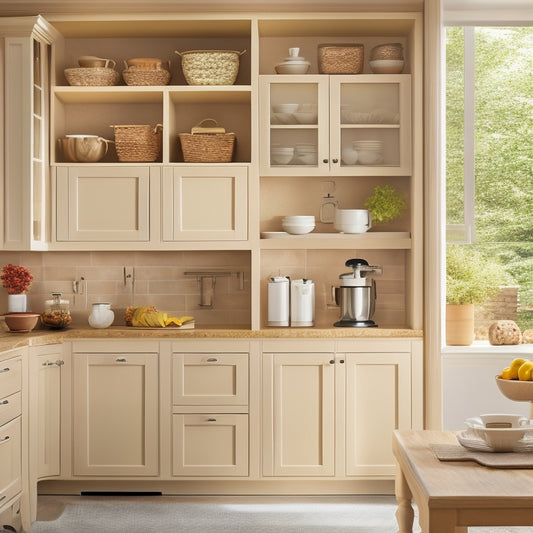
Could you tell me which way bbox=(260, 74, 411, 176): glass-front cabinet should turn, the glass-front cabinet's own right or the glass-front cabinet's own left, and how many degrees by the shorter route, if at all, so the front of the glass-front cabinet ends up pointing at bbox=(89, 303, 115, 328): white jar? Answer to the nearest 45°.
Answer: approximately 90° to the glass-front cabinet's own right

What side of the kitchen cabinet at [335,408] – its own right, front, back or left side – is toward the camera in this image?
front

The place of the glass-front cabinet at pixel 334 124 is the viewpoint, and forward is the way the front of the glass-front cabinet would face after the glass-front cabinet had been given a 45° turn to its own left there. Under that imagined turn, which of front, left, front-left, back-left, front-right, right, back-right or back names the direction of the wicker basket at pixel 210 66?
back-right

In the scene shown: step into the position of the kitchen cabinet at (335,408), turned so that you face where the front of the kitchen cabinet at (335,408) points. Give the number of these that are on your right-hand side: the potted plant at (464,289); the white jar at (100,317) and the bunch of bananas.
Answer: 2

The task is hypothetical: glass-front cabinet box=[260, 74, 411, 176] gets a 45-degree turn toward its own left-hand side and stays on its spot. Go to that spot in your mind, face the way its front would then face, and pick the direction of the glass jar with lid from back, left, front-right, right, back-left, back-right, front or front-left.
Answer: back-right

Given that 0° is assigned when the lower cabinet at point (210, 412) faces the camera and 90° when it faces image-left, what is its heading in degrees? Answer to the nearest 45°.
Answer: approximately 0°

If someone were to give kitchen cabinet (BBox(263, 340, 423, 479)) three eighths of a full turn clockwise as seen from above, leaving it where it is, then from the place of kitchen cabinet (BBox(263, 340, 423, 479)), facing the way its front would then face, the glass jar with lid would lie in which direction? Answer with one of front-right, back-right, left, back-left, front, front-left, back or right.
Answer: front-left

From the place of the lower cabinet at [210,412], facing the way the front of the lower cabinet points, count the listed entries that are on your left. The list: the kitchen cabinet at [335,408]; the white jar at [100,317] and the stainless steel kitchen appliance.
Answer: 2

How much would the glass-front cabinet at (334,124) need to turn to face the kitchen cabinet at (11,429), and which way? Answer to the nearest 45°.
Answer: approximately 45° to its right

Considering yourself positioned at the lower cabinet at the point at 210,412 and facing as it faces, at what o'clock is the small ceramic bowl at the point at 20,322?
The small ceramic bowl is roughly at 3 o'clock from the lower cabinet.

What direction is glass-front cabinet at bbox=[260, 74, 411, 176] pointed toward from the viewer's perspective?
toward the camera

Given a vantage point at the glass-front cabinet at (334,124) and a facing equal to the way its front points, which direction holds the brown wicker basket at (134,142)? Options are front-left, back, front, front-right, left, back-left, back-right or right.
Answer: right

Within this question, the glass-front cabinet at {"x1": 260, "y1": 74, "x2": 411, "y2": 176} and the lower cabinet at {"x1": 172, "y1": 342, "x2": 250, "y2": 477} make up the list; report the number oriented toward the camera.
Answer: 2
